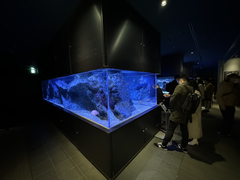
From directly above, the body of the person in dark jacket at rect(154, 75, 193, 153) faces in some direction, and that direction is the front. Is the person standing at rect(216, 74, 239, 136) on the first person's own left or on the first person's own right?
on the first person's own right

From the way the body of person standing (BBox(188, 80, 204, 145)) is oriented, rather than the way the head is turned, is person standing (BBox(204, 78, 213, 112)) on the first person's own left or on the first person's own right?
on the first person's own right

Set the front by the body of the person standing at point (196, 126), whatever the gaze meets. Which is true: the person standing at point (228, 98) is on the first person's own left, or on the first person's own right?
on the first person's own right

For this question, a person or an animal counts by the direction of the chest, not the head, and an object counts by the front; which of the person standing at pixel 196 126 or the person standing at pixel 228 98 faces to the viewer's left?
the person standing at pixel 196 126

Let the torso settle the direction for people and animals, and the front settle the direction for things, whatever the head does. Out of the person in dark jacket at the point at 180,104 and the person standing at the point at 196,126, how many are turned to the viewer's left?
2

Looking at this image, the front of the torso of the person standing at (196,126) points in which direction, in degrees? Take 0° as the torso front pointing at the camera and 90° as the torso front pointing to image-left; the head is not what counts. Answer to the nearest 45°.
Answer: approximately 90°

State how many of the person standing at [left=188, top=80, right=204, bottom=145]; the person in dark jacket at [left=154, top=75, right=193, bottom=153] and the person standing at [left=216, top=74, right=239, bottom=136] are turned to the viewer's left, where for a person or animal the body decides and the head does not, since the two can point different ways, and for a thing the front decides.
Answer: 2

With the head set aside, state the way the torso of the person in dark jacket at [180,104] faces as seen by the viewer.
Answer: to the viewer's left
